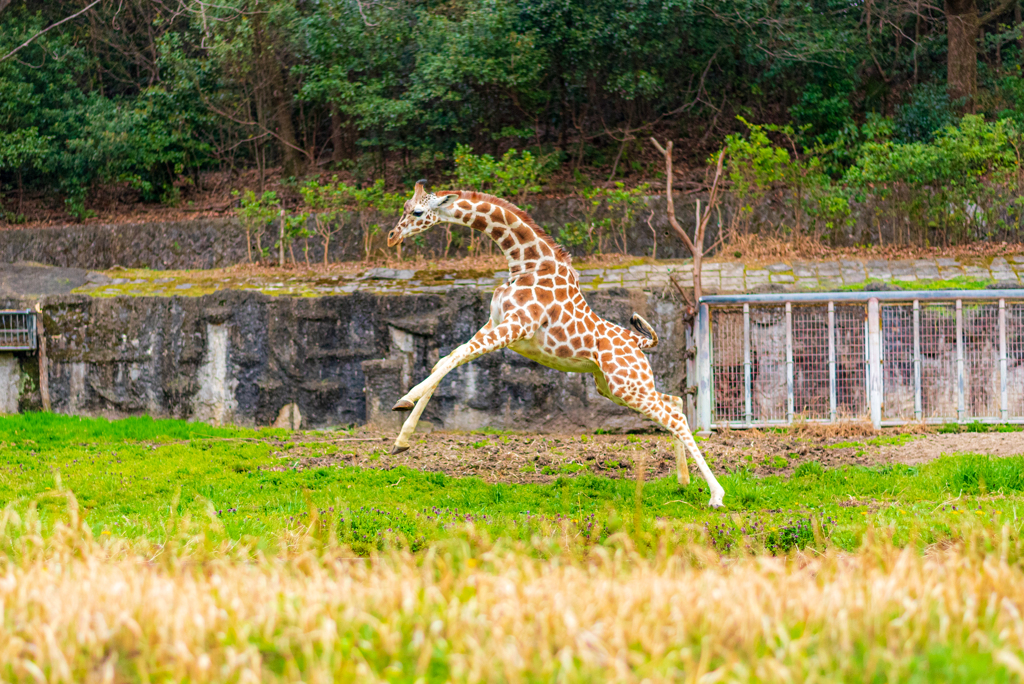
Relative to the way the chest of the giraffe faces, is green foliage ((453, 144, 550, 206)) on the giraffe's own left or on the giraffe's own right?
on the giraffe's own right

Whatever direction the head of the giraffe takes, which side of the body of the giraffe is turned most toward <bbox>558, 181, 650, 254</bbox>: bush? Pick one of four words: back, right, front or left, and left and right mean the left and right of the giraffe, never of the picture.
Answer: right

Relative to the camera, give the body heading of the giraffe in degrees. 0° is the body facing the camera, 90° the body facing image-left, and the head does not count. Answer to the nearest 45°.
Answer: approximately 90°

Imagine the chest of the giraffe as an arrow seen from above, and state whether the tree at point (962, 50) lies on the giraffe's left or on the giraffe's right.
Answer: on the giraffe's right

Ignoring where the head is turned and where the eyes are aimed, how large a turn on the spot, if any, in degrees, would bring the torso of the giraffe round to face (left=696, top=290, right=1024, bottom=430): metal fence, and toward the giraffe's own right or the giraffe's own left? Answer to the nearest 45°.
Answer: approximately 135° to the giraffe's own right

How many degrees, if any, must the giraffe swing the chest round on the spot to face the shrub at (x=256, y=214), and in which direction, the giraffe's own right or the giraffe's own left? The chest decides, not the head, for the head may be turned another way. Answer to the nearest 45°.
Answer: approximately 45° to the giraffe's own right

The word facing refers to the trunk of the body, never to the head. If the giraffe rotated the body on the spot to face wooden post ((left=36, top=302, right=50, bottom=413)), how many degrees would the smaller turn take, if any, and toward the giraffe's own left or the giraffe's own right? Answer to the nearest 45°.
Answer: approximately 45° to the giraffe's own right

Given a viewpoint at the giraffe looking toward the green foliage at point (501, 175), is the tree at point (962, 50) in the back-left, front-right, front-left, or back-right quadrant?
front-right

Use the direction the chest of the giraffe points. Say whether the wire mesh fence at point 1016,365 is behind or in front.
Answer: behind

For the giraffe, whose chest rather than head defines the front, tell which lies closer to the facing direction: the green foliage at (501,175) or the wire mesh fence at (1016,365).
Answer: the green foliage
